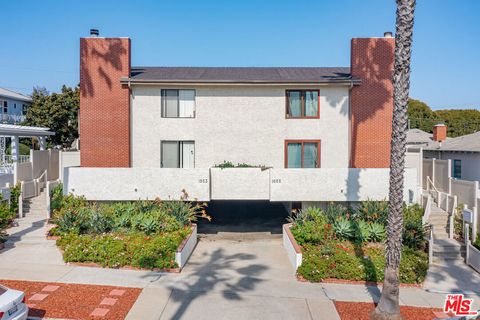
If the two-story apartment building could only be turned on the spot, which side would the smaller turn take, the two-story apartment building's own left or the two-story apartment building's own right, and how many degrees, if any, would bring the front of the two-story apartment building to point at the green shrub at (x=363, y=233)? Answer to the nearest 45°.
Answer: approximately 45° to the two-story apartment building's own left

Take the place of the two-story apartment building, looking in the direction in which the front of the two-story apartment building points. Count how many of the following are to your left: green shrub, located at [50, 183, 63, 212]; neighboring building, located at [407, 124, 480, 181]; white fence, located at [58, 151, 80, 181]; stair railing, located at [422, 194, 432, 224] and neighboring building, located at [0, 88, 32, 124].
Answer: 2

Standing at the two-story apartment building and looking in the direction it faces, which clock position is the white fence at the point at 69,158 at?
The white fence is roughly at 3 o'clock from the two-story apartment building.

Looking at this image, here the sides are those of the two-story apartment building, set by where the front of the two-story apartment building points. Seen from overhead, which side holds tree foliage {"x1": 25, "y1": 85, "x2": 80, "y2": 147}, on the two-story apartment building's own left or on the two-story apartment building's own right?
on the two-story apartment building's own right

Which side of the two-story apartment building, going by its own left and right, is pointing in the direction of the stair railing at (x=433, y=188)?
left

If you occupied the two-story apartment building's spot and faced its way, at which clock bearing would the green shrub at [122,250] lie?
The green shrub is roughly at 1 o'clock from the two-story apartment building.

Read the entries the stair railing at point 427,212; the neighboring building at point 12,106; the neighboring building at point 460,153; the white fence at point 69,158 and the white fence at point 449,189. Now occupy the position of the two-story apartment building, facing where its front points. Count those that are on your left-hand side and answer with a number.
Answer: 3

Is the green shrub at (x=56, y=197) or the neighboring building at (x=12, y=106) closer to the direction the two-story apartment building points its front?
the green shrub

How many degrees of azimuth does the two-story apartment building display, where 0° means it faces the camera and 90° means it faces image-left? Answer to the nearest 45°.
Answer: approximately 0°

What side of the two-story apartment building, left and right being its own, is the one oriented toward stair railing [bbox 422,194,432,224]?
left

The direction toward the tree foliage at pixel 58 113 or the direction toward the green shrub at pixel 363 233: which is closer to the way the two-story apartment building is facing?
the green shrub

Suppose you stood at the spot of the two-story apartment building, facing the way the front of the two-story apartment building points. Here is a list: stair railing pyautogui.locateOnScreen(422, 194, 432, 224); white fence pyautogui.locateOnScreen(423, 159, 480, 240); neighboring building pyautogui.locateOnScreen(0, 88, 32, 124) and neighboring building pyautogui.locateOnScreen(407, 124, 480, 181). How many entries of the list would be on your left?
3
